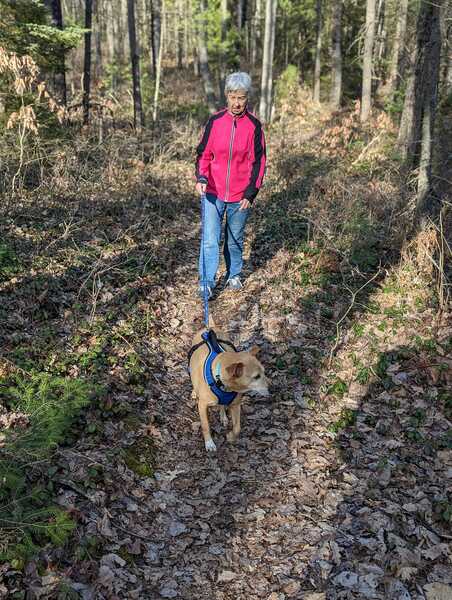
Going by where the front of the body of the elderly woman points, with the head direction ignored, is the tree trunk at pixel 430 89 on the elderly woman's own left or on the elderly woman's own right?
on the elderly woman's own left

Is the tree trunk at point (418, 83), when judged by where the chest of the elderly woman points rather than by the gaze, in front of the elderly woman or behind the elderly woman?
behind

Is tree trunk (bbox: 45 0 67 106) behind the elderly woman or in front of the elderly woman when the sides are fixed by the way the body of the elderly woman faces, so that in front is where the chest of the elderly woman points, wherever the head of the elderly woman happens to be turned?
behind

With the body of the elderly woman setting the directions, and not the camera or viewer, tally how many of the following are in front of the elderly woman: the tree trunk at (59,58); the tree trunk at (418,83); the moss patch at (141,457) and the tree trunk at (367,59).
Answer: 1

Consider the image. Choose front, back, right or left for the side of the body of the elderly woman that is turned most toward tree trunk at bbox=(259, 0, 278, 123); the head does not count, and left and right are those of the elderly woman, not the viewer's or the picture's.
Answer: back

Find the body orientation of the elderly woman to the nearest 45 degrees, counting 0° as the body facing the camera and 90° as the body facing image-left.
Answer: approximately 0°

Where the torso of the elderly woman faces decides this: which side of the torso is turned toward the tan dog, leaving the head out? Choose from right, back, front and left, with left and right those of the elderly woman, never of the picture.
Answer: front

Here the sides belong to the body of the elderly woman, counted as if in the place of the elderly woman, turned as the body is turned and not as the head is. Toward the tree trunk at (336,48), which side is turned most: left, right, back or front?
back

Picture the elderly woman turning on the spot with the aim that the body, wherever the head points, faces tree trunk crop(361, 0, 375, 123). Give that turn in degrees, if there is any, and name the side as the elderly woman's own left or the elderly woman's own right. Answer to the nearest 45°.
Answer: approximately 180°

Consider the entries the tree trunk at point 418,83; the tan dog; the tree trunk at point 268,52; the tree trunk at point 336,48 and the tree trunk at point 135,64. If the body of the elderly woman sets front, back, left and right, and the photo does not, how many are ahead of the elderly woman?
1

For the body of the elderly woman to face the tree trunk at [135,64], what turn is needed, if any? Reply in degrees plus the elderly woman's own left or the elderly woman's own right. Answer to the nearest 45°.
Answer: approximately 180°

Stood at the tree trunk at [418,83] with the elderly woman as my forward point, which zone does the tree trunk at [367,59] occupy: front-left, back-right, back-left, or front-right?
back-right

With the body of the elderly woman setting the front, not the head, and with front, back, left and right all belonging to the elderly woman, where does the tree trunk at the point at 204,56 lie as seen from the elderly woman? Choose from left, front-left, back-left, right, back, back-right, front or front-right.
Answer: back

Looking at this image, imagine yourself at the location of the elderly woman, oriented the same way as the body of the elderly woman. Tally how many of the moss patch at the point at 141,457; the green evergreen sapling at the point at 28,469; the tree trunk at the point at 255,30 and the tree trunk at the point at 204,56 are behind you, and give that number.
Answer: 2
